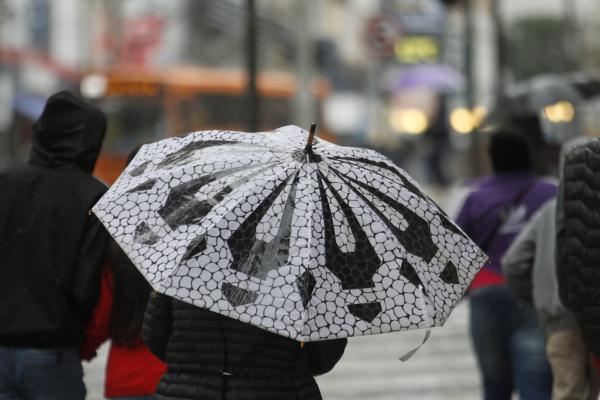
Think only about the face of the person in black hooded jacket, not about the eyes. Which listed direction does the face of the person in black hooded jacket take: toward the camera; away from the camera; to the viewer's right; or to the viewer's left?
away from the camera

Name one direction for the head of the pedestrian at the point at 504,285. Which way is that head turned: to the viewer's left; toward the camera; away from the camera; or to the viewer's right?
away from the camera

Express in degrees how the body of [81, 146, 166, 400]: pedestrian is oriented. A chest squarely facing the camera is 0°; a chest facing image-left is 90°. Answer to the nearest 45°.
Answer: approximately 180°

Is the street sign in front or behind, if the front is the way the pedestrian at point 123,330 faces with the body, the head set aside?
in front
